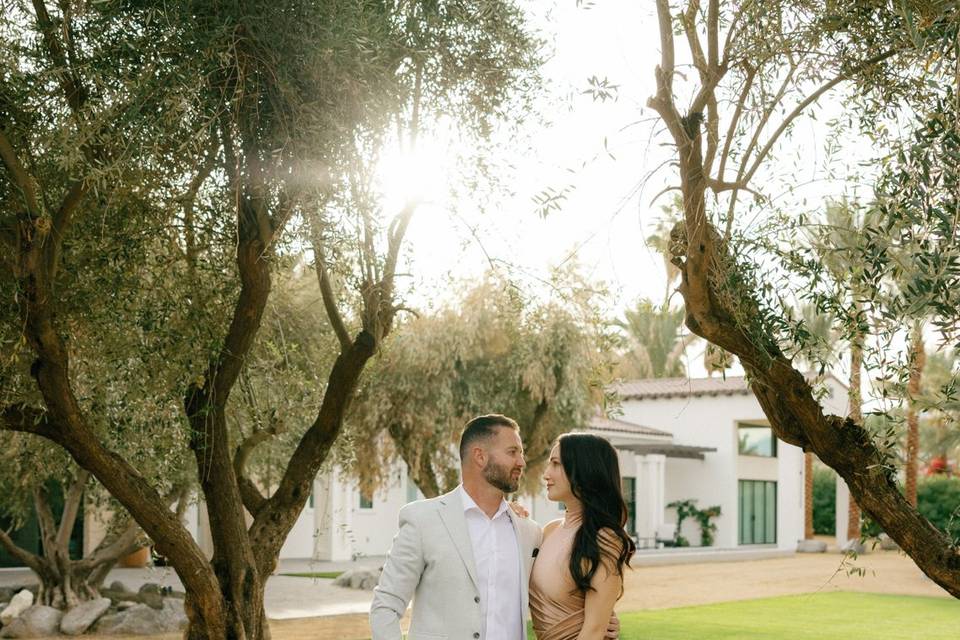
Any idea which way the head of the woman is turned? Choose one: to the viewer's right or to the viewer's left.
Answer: to the viewer's left

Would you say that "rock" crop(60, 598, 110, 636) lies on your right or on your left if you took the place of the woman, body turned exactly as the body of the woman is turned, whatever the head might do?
on your right

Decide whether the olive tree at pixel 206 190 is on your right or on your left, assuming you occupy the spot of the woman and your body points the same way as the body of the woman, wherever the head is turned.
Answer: on your right

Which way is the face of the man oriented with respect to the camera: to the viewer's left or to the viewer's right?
to the viewer's right

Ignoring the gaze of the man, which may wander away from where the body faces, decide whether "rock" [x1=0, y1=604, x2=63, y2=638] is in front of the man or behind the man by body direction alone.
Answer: behind

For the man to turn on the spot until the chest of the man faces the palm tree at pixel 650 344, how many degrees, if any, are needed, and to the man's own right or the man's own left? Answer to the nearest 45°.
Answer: approximately 135° to the man's own left

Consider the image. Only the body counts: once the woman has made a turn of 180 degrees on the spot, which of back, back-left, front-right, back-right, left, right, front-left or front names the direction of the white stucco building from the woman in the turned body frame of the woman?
front-left

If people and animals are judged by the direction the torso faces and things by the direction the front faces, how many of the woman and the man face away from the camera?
0

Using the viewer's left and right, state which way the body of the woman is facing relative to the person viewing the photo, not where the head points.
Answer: facing the viewer and to the left of the viewer

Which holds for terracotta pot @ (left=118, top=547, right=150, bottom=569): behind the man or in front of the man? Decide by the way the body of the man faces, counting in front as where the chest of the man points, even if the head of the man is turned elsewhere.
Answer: behind

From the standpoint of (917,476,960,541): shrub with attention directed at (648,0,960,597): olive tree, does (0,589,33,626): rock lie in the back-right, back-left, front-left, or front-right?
front-right

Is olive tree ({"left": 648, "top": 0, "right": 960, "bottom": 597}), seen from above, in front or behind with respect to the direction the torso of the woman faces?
behind
